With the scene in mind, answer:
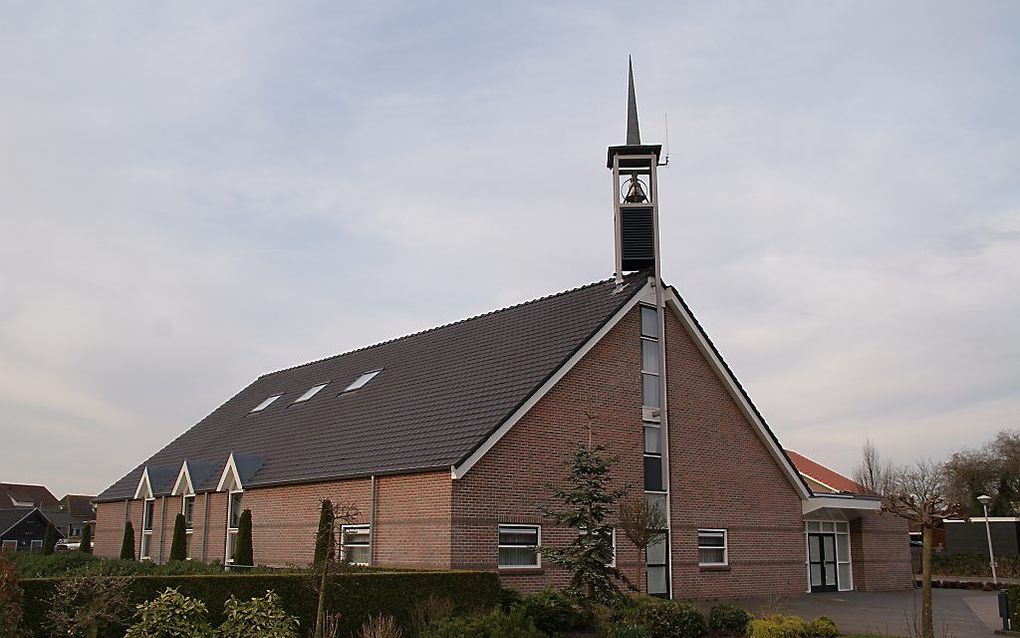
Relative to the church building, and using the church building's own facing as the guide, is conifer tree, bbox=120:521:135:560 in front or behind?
behind

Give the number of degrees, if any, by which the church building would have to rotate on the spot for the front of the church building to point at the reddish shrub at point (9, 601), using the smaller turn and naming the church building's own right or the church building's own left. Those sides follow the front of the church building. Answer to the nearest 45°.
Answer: approximately 90° to the church building's own right

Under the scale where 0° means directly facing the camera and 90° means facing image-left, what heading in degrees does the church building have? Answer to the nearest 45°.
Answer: approximately 315°

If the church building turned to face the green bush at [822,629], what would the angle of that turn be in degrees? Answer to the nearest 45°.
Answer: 0° — it already faces it

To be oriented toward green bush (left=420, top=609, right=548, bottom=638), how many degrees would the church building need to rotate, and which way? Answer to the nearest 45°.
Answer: approximately 45° to its right

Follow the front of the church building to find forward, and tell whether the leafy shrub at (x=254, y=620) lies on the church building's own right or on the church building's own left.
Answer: on the church building's own right
